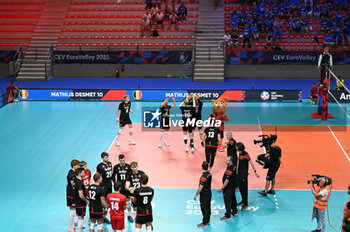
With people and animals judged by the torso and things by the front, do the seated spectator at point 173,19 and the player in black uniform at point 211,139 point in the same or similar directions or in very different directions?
very different directions

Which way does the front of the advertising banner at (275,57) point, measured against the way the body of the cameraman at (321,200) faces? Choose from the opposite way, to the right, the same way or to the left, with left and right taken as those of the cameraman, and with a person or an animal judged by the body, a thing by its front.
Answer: to the left

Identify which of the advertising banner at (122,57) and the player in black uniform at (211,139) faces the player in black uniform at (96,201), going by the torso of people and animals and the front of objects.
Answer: the advertising banner

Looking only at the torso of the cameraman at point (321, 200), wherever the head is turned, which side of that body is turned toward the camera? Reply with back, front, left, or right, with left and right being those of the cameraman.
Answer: left

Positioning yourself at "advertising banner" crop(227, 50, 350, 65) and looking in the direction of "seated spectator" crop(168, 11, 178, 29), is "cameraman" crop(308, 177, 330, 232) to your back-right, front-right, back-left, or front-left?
back-left

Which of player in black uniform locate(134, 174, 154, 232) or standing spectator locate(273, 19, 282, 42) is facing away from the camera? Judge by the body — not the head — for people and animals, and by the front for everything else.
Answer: the player in black uniform

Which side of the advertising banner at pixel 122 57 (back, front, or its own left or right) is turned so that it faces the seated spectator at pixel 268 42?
left
